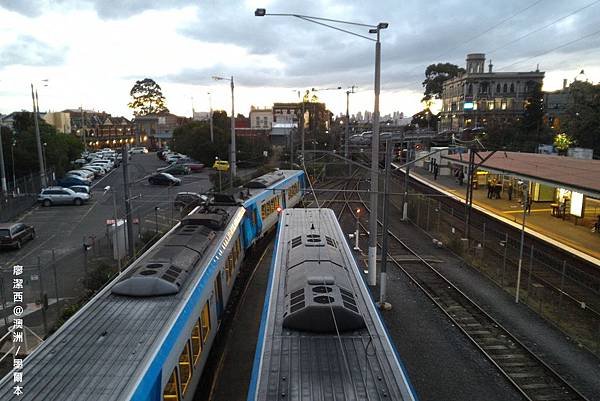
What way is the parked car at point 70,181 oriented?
to the viewer's left

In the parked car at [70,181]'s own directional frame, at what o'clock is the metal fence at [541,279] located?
The metal fence is roughly at 8 o'clock from the parked car.

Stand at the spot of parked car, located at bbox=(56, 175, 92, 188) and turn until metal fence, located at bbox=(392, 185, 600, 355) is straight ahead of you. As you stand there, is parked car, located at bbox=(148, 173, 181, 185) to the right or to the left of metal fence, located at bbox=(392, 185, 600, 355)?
left
